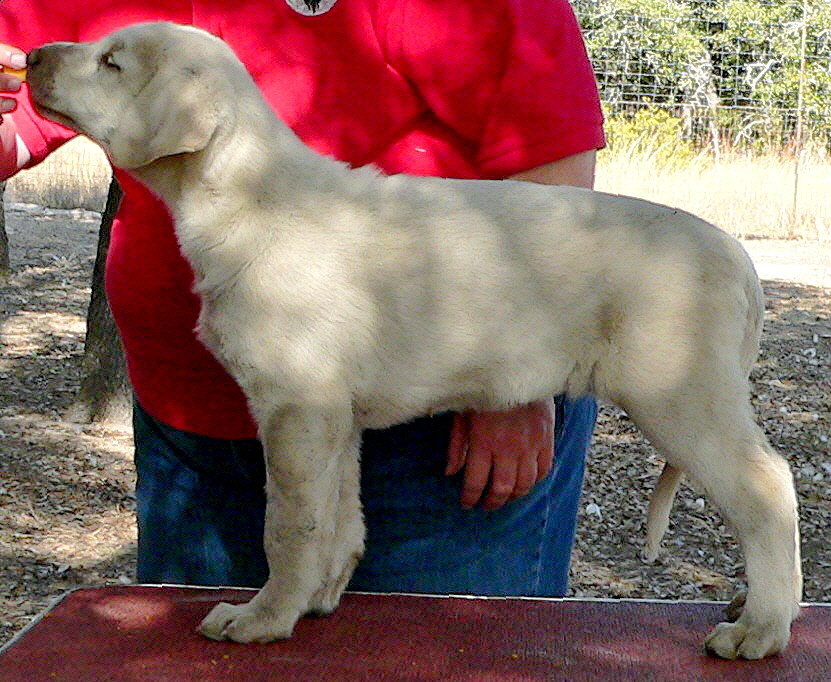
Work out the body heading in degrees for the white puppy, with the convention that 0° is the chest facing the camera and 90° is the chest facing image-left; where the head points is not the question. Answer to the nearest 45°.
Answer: approximately 90°

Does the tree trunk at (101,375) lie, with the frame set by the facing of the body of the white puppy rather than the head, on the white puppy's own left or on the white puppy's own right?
on the white puppy's own right

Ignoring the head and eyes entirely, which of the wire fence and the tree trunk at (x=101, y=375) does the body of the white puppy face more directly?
the tree trunk

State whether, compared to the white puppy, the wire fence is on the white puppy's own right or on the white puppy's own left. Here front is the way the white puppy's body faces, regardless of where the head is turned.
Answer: on the white puppy's own right
